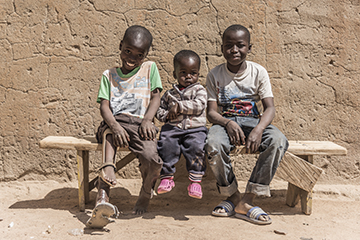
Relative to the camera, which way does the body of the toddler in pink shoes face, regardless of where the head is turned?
toward the camera

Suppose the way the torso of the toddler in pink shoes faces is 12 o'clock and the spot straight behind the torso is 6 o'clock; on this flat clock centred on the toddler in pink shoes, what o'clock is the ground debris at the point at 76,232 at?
The ground debris is roughly at 2 o'clock from the toddler in pink shoes.
